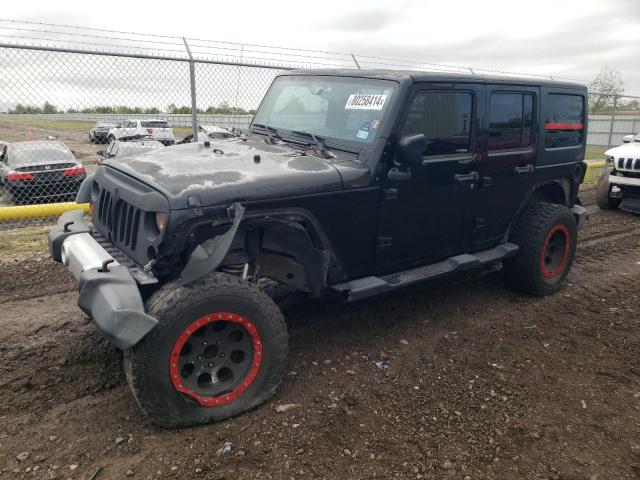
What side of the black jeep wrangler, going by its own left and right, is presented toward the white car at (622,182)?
back

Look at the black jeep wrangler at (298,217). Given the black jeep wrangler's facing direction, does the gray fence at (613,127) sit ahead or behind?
behind

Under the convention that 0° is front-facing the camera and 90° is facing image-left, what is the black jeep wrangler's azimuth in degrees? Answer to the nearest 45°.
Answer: approximately 45°

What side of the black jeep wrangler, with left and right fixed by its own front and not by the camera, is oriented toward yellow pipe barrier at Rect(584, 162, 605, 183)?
back

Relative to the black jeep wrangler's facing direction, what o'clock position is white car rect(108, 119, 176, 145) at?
The white car is roughly at 4 o'clock from the black jeep wrangler.
